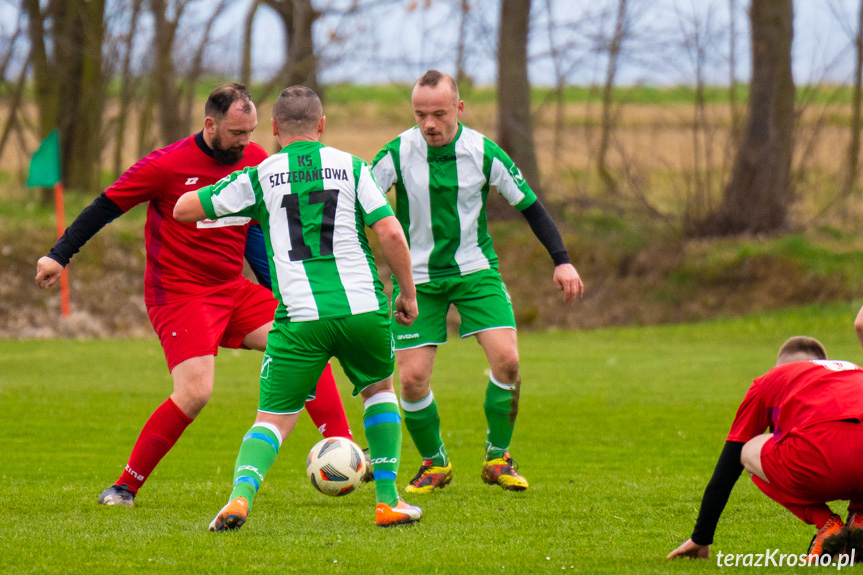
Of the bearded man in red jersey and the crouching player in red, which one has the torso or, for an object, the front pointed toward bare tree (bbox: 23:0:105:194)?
the crouching player in red

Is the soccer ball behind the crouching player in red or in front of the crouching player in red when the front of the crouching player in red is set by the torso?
in front

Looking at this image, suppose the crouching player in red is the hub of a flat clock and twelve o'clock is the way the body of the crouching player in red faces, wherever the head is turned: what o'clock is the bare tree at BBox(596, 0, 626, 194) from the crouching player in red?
The bare tree is roughly at 1 o'clock from the crouching player in red.

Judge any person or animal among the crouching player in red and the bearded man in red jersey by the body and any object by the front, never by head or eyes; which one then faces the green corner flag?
the crouching player in red

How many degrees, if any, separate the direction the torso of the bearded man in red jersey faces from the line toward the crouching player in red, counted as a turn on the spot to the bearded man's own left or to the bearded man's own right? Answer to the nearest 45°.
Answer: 0° — they already face them

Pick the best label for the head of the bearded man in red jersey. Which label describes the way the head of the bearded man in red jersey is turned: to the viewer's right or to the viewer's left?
to the viewer's right

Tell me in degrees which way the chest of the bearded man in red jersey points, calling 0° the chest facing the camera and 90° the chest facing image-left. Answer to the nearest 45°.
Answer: approximately 315°

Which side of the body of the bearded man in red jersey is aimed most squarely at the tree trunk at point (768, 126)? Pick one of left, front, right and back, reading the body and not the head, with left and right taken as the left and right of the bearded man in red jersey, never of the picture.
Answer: left

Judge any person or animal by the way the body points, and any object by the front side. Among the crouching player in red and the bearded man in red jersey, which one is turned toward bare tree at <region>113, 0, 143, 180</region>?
the crouching player in red

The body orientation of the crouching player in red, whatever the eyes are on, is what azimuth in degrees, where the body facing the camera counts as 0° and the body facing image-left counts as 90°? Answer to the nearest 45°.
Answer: approximately 135°

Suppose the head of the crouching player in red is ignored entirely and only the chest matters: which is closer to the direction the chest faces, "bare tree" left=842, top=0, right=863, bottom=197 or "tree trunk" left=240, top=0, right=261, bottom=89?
the tree trunk

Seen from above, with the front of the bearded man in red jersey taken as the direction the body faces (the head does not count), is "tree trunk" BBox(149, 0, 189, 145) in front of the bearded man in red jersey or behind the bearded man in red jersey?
behind

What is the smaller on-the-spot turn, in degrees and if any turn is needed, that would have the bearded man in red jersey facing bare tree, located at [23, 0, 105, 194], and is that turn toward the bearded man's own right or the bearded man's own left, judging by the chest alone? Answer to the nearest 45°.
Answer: approximately 135° to the bearded man's own left

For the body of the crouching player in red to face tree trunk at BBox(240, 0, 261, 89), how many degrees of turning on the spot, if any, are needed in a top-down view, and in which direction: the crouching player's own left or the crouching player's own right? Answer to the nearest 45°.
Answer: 0° — they already face it
